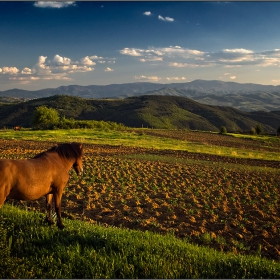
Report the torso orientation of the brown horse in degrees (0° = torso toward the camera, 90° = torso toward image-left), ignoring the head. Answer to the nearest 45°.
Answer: approximately 270°
